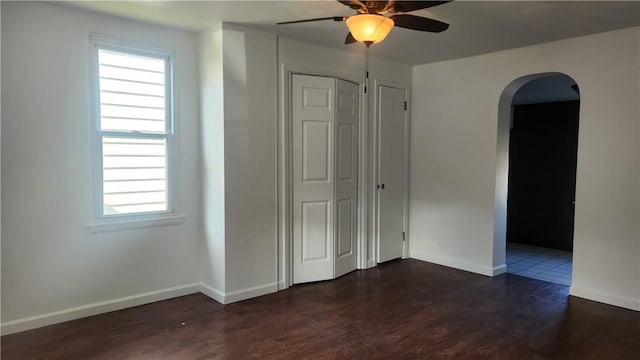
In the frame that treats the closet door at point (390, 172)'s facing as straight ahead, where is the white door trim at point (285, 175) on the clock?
The white door trim is roughly at 3 o'clock from the closet door.

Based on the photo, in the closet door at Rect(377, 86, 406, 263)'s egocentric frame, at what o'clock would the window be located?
The window is roughly at 3 o'clock from the closet door.

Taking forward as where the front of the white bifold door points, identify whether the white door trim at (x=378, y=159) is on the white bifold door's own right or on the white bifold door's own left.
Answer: on the white bifold door's own left

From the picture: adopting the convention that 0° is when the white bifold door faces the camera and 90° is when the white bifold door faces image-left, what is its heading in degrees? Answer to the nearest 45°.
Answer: approximately 315°

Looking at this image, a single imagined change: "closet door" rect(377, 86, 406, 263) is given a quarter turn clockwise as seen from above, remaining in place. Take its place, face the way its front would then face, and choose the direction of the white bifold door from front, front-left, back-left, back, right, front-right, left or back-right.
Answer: front

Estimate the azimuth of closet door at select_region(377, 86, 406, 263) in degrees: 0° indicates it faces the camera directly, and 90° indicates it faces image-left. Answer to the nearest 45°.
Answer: approximately 315°

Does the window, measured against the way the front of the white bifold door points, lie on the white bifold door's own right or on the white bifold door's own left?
on the white bifold door's own right

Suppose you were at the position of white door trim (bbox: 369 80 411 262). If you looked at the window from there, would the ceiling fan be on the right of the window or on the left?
left

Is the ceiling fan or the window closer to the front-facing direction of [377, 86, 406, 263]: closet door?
the ceiling fan
